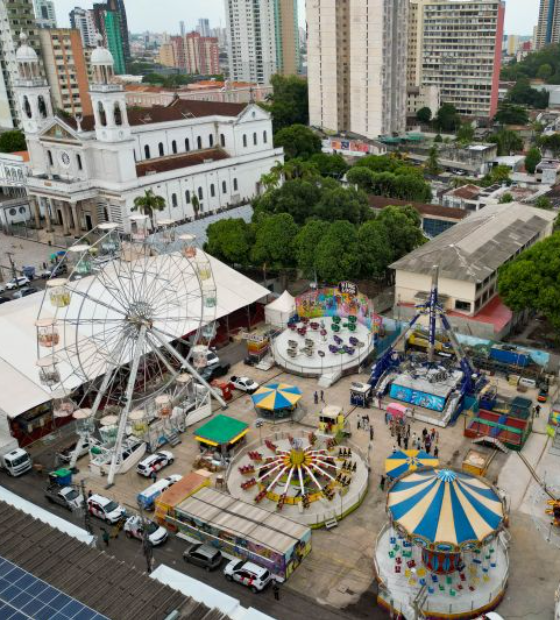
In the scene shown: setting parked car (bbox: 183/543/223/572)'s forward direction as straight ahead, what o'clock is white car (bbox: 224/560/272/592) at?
The white car is roughly at 6 o'clock from the parked car.

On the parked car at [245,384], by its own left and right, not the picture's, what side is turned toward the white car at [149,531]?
right

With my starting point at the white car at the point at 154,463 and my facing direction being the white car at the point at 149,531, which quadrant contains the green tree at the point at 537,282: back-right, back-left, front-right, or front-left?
back-left

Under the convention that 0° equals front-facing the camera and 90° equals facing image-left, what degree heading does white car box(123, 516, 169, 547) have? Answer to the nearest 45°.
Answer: approximately 315°
